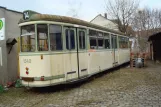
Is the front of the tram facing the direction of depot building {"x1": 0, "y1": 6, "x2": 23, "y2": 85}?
no
